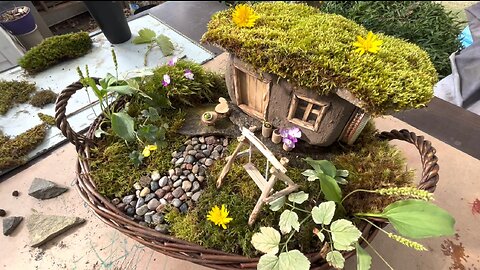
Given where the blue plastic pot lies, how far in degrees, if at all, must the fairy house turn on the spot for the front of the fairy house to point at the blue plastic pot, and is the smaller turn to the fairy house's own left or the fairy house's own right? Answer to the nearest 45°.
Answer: approximately 45° to the fairy house's own right

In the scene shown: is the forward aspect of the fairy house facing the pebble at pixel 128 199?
yes

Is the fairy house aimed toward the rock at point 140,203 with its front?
yes

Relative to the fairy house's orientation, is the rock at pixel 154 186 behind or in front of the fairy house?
in front

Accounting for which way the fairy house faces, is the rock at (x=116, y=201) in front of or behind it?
in front

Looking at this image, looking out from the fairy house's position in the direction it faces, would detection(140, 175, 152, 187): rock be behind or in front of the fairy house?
in front

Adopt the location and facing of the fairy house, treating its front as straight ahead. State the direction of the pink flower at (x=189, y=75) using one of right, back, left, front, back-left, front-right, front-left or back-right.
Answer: front-right

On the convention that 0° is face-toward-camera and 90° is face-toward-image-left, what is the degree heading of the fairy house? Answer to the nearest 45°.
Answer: approximately 45°

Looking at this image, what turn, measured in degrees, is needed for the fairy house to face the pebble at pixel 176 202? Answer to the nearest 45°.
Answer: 0° — it already faces it
